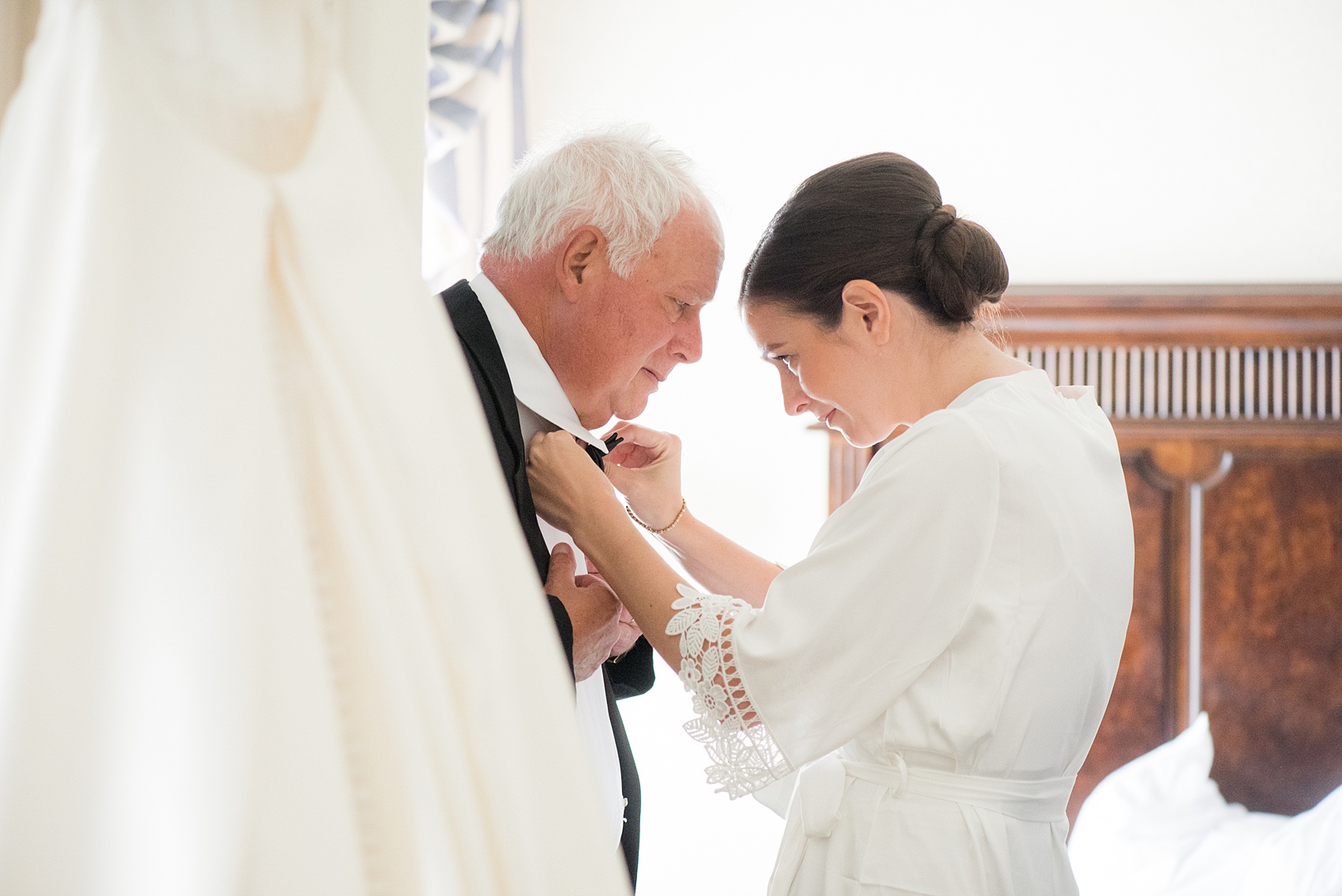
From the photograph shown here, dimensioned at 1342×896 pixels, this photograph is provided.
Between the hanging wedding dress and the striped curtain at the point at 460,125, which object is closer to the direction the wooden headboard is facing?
the hanging wedding dress

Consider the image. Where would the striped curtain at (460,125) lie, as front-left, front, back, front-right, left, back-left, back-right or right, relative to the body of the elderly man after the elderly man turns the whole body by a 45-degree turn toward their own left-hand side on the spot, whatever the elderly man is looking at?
front-left

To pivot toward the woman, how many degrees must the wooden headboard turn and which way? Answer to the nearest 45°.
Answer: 0° — it already faces them

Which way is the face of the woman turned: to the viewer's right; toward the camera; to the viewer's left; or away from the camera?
to the viewer's left

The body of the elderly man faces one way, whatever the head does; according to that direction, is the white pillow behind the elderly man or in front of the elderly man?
in front

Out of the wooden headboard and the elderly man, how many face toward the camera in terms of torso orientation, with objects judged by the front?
1

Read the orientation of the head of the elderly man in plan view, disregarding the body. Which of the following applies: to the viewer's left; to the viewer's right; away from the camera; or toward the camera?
to the viewer's right

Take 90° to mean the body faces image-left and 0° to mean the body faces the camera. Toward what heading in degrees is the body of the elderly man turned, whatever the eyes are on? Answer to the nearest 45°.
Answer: approximately 270°

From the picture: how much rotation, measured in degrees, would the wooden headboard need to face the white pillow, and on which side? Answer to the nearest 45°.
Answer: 0° — it already faces it

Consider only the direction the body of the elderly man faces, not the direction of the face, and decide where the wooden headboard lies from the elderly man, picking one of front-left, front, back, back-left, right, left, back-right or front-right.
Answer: front-left

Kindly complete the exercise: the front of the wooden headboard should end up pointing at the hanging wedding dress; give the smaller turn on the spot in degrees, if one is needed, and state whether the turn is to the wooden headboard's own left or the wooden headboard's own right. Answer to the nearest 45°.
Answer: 0° — it already faces it

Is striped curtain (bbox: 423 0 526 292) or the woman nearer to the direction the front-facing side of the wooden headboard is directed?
the woman
